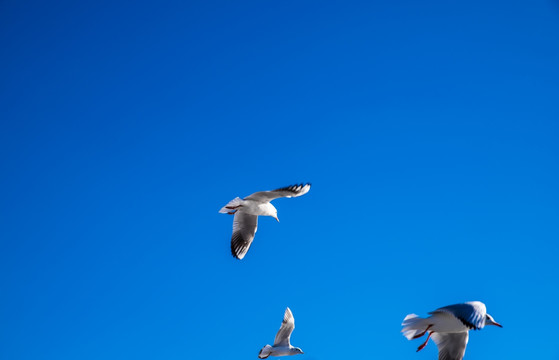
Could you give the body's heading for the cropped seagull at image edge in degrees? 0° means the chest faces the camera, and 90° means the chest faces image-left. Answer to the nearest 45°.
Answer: approximately 270°
